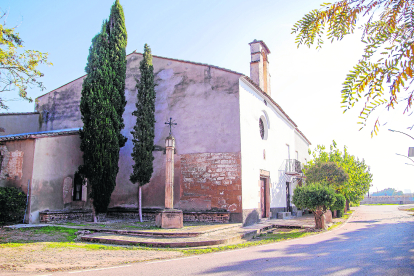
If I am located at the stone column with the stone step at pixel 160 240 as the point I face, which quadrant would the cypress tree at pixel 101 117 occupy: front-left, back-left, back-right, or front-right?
back-right

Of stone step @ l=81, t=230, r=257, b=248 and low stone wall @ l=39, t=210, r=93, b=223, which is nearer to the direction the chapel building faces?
the stone step

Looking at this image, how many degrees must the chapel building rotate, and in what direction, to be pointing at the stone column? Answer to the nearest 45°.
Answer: approximately 45° to its right

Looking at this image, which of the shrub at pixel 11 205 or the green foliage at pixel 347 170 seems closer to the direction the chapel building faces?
the green foliage

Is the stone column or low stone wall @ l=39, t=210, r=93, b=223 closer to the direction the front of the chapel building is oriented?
the stone column

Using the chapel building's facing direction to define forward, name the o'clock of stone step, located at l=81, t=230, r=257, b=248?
The stone step is roughly at 2 o'clock from the chapel building.

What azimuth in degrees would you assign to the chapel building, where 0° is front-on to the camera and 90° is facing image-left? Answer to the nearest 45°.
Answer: approximately 315°

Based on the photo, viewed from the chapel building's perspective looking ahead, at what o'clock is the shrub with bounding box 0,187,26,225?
The shrub is roughly at 4 o'clock from the chapel building.
